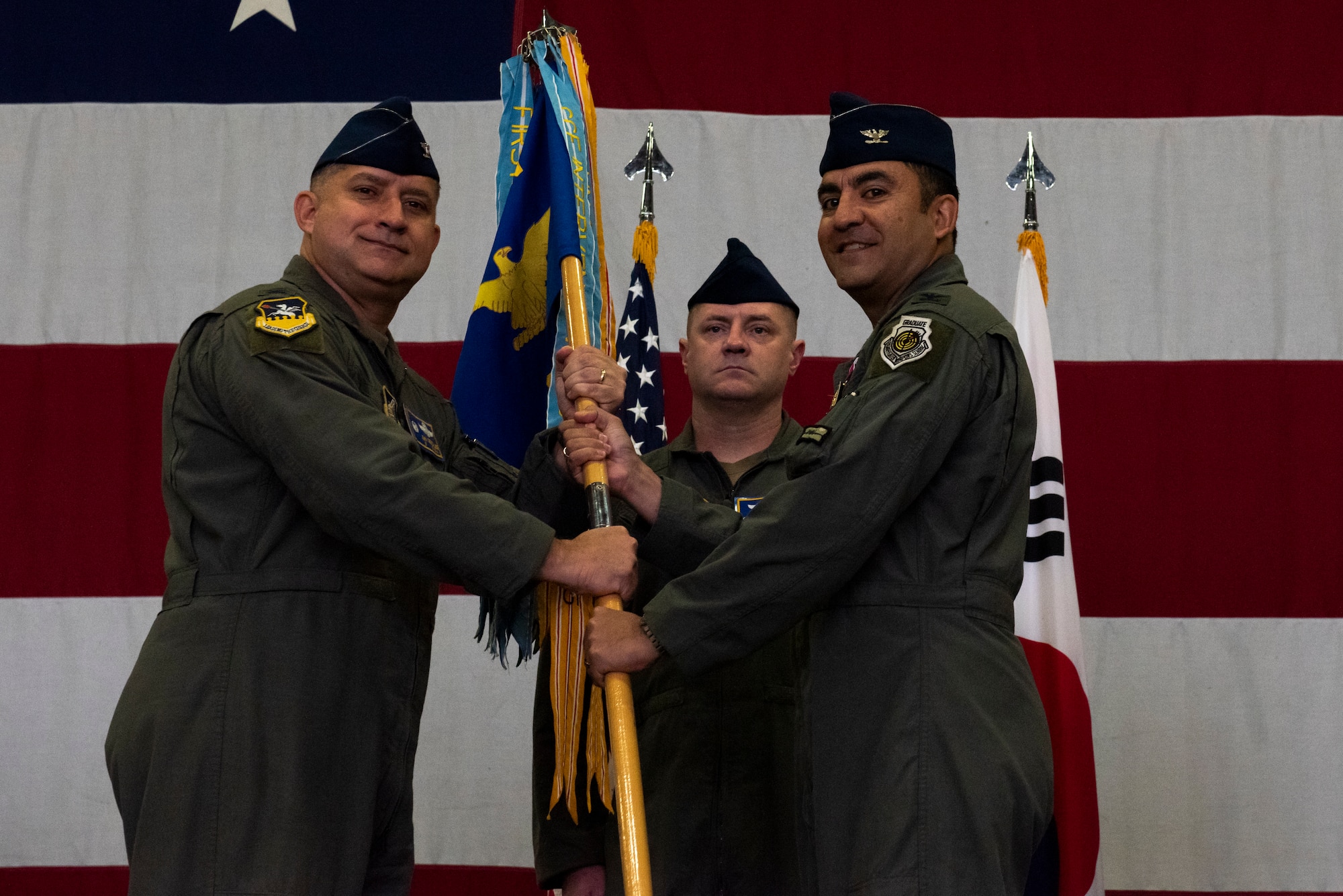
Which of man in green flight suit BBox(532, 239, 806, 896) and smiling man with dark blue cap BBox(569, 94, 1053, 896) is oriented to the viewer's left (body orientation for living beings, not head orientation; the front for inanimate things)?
the smiling man with dark blue cap

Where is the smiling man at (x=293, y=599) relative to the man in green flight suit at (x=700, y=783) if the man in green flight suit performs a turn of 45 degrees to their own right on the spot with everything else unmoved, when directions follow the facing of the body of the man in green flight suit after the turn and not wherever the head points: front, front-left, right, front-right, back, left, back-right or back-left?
front

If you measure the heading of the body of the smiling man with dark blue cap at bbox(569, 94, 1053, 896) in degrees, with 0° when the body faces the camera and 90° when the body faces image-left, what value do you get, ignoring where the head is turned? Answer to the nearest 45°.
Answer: approximately 90°

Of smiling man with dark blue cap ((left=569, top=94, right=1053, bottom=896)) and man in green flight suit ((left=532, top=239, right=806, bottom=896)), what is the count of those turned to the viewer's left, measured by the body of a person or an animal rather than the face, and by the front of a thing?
1

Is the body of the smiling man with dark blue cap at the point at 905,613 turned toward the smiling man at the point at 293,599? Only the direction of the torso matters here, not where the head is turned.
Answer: yes

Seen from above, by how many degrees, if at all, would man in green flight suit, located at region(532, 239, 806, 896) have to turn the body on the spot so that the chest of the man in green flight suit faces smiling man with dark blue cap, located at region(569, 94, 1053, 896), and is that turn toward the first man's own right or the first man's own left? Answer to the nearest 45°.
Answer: approximately 45° to the first man's own left

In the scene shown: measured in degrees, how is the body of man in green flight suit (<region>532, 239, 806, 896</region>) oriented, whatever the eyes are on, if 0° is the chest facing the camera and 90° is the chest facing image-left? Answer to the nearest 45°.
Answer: approximately 0°
